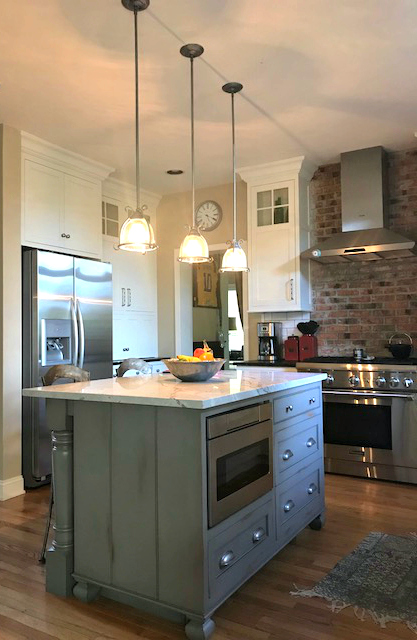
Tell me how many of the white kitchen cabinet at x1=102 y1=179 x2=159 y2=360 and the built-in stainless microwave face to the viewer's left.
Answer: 0

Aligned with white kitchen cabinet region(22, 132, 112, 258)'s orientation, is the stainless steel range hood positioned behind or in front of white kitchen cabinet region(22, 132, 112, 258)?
in front

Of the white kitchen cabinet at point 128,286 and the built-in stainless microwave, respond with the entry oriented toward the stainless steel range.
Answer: the white kitchen cabinet

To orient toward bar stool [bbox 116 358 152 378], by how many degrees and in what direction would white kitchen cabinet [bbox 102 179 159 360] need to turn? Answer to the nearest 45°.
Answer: approximately 45° to its right

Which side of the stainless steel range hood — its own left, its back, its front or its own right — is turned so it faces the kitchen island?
front

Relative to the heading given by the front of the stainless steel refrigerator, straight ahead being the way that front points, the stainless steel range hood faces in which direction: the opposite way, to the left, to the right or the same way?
to the right

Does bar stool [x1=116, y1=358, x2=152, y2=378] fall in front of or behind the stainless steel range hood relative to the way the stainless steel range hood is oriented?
in front

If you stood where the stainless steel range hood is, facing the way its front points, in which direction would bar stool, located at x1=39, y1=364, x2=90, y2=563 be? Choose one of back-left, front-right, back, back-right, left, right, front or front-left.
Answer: front-right

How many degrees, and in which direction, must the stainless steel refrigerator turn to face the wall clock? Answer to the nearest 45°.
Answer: approximately 90° to its left

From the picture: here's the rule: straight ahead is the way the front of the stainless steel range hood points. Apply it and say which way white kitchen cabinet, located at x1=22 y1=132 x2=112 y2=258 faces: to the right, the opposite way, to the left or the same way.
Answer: to the left
